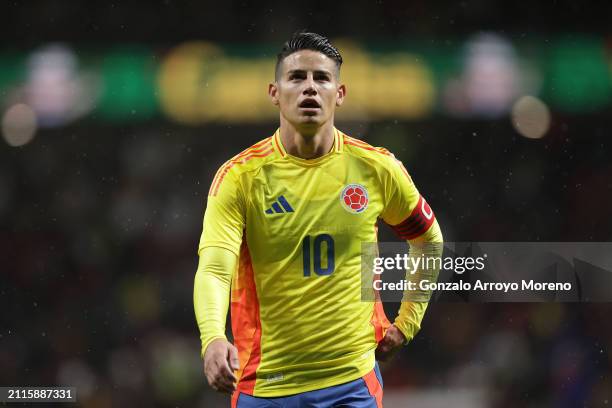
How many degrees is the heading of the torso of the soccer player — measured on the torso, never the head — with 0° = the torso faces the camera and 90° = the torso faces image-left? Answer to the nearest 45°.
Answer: approximately 0°
